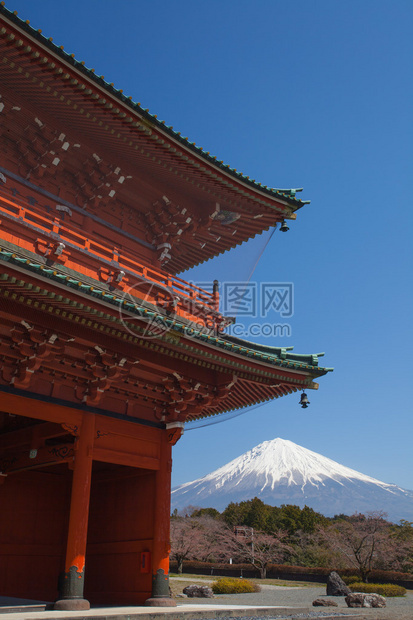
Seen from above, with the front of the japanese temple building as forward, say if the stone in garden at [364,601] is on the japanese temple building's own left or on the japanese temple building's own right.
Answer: on the japanese temple building's own left

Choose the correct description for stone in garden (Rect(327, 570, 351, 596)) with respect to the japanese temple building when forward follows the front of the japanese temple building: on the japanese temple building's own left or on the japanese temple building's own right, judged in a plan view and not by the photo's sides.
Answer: on the japanese temple building's own left

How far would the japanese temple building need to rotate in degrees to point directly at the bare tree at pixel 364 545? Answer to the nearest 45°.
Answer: approximately 90° to its left

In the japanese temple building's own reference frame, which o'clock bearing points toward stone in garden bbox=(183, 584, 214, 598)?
The stone in garden is roughly at 8 o'clock from the japanese temple building.

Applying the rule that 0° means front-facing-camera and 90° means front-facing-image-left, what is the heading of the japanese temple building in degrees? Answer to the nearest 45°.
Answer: approximately 315°

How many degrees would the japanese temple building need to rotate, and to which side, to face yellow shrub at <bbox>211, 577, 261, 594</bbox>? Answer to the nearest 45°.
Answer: approximately 135° to its left
